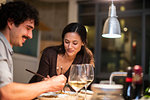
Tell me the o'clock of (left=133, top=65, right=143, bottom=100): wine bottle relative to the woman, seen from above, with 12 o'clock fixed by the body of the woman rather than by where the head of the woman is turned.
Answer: The wine bottle is roughly at 10 o'clock from the woman.

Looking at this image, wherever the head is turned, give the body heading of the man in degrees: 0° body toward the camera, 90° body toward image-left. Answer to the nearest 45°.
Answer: approximately 270°

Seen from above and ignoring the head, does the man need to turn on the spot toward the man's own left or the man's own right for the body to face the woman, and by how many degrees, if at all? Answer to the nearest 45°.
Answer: approximately 45° to the man's own left

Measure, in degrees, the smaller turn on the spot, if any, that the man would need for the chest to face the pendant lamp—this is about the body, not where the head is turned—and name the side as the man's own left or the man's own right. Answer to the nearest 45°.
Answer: approximately 45° to the man's own left

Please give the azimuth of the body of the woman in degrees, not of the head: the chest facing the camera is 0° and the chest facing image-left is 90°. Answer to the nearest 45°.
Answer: approximately 45°

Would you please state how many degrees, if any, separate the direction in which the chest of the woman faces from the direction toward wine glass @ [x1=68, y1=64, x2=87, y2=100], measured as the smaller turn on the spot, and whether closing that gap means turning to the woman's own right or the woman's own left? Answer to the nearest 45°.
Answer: approximately 45° to the woman's own left

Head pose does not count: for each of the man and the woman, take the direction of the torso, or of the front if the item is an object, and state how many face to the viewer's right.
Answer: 1
